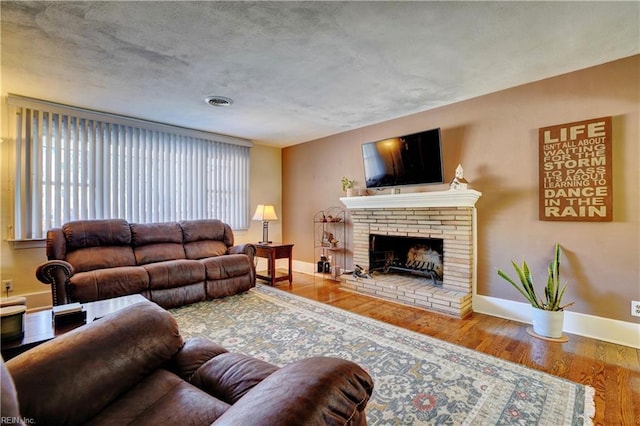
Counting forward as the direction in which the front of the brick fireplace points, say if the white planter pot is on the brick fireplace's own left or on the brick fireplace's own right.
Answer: on the brick fireplace's own left

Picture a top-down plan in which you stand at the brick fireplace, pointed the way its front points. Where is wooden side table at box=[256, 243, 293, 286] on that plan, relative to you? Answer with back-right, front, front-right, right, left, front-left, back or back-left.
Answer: front-right

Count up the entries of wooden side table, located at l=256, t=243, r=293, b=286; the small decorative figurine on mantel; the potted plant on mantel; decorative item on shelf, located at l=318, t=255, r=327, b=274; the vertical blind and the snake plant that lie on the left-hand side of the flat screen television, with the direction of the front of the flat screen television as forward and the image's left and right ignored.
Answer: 2

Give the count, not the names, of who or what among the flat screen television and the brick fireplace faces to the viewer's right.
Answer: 0

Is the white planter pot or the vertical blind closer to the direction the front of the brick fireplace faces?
the vertical blind

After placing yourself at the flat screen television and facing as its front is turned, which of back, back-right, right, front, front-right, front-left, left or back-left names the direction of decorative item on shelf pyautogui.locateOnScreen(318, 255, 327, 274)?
right

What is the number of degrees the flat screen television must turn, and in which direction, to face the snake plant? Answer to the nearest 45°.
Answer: approximately 90° to its left

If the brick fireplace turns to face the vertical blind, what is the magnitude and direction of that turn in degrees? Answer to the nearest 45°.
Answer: approximately 45° to its right

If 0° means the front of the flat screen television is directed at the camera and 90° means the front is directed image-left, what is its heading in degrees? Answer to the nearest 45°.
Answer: approximately 45°

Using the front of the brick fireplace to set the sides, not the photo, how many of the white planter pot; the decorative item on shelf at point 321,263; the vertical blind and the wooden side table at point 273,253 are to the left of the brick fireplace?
1

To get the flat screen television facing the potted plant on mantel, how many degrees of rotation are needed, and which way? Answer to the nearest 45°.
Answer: approximately 90° to its right

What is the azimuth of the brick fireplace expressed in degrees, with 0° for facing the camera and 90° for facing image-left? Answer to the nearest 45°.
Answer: approximately 45°

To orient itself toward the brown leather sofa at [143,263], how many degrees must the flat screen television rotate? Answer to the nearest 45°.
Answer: approximately 45° to its right
